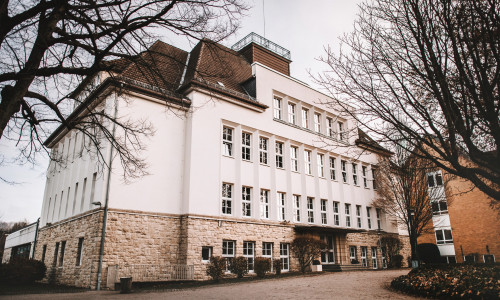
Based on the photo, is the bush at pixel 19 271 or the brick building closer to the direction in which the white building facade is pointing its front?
the brick building

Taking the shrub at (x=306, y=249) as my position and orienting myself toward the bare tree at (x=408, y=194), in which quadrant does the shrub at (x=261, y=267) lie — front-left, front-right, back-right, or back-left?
back-right

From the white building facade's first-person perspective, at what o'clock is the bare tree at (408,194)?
The bare tree is roughly at 10 o'clock from the white building facade.

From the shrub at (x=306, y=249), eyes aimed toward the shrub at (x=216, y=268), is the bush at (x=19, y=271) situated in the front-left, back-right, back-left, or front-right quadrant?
front-right

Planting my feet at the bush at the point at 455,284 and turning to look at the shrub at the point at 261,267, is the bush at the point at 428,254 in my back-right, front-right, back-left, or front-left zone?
front-right

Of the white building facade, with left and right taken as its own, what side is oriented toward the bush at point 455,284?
front

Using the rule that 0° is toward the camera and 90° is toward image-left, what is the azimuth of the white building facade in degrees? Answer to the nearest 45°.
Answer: approximately 315°
